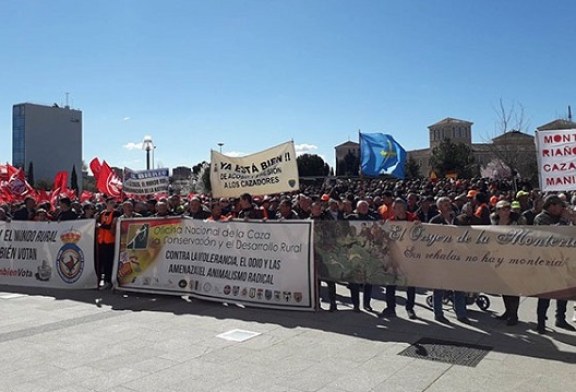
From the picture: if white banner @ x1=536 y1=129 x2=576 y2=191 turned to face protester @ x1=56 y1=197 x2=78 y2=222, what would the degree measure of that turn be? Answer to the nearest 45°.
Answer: approximately 90° to its right

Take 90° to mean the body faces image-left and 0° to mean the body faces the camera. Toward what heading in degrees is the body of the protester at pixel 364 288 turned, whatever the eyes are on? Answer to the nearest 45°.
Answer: approximately 0°

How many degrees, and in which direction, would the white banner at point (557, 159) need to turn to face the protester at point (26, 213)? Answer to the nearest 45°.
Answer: approximately 90° to its right

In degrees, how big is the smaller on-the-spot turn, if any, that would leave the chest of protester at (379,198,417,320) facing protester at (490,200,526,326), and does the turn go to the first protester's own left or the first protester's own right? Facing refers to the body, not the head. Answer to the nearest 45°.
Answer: approximately 135° to the first protester's own left

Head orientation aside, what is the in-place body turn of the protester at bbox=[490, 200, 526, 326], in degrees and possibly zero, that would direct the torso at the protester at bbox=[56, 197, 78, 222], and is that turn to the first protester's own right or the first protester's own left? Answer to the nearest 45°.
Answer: approximately 45° to the first protester's own right

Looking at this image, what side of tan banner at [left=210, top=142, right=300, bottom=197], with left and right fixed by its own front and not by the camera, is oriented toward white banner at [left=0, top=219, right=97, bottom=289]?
right

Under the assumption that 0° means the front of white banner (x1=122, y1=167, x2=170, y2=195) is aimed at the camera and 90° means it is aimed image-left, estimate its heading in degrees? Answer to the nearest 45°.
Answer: approximately 0°

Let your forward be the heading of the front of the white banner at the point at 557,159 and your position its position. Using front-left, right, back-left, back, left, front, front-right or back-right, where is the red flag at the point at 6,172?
right

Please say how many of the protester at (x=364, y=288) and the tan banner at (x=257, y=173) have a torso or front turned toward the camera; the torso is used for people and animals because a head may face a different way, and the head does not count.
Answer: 2
